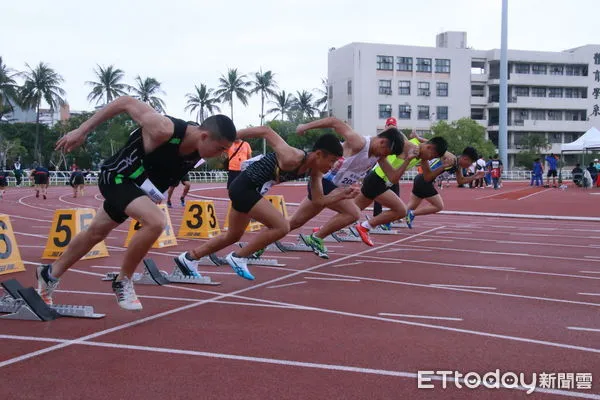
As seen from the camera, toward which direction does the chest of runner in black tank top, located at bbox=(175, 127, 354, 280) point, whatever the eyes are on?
to the viewer's right

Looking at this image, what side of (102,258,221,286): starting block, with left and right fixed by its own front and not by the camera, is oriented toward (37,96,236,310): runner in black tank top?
right

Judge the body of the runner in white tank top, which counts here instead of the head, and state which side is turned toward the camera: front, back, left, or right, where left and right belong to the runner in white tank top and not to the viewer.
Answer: right

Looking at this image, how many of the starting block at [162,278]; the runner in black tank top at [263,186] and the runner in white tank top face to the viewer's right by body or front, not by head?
3

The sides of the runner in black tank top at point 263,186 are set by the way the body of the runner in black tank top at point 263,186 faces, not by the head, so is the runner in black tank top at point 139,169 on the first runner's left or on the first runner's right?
on the first runner's right

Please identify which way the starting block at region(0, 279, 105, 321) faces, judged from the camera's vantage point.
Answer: facing to the right of the viewer

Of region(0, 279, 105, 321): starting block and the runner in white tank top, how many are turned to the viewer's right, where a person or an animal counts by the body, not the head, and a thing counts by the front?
2

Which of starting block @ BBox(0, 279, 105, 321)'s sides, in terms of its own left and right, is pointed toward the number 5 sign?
left

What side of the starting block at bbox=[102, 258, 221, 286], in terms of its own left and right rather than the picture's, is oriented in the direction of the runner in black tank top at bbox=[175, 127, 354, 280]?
front

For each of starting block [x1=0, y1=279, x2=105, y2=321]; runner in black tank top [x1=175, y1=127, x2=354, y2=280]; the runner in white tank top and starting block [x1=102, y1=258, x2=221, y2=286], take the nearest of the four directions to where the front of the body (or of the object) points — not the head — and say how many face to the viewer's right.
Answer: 4

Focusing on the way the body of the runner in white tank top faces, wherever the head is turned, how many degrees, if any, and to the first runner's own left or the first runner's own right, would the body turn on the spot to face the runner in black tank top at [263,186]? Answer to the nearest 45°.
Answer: approximately 135° to the first runner's own right

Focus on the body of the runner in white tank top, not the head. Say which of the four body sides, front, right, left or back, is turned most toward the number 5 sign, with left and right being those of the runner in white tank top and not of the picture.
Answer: back

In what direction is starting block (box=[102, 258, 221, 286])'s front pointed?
to the viewer's right

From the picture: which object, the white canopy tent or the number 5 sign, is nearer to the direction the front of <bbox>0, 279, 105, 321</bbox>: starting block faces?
the white canopy tent
